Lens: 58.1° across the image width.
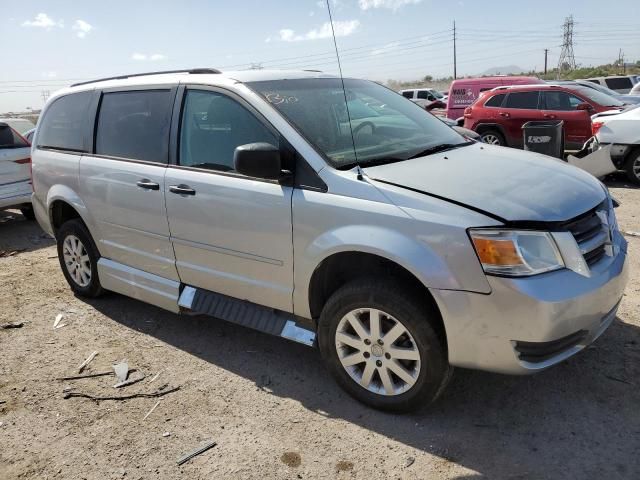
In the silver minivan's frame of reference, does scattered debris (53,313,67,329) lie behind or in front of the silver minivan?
behind

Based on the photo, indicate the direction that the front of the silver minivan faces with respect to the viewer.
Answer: facing the viewer and to the right of the viewer

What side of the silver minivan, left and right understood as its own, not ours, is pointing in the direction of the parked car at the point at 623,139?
left

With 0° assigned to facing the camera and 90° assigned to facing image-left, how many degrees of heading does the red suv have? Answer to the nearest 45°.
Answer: approximately 315°

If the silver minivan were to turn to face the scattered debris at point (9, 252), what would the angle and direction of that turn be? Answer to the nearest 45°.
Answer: approximately 180°

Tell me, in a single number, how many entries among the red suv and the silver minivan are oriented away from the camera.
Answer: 0

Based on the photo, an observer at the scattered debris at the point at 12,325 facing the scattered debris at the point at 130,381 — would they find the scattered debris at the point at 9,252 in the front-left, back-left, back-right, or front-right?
back-left
